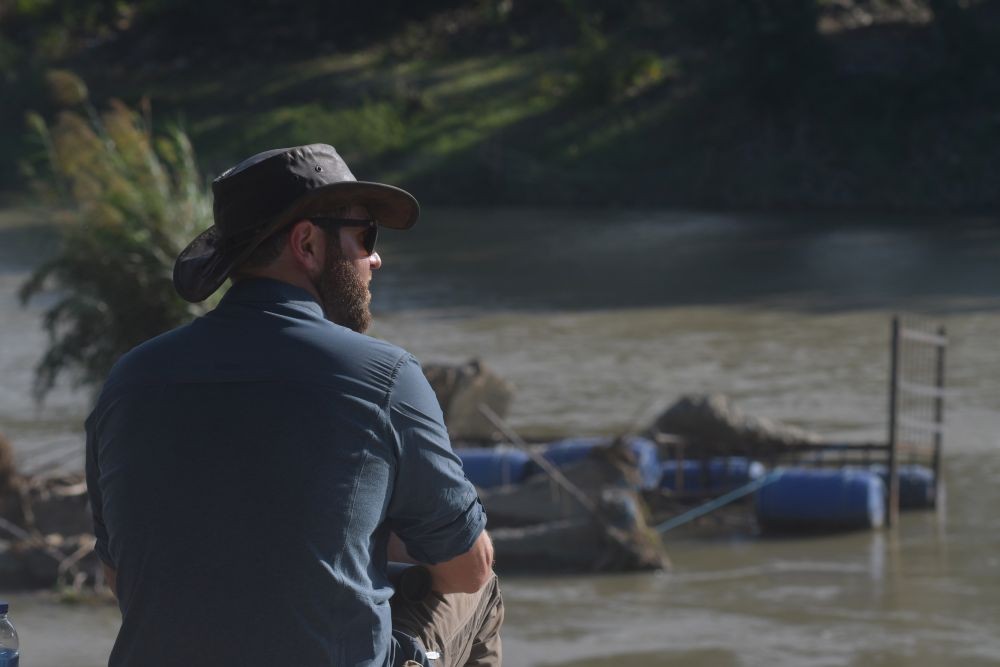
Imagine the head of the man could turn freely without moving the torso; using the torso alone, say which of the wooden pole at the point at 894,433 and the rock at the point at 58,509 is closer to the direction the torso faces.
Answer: the wooden pole

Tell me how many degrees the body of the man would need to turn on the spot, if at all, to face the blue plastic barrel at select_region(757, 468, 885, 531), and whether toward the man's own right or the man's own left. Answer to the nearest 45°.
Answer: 0° — they already face it

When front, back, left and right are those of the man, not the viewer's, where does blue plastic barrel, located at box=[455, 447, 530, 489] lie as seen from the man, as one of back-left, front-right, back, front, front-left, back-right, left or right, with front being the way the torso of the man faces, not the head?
front-left

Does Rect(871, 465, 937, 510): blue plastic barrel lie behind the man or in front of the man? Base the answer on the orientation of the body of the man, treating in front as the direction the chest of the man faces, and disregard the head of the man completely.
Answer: in front

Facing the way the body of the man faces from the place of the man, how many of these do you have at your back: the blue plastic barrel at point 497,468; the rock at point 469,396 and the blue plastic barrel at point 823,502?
0

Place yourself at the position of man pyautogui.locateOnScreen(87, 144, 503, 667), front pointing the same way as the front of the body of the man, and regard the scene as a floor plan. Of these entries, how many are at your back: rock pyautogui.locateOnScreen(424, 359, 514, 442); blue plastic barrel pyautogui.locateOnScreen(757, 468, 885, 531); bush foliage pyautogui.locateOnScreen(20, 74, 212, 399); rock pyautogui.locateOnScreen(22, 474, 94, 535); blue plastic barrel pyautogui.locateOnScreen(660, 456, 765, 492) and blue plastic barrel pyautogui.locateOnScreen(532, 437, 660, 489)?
0

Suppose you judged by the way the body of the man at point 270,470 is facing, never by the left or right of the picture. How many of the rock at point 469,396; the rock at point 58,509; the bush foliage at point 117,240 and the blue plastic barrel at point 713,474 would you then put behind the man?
0

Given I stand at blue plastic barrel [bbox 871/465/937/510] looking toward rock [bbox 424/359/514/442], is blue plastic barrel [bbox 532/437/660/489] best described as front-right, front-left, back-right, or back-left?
front-left

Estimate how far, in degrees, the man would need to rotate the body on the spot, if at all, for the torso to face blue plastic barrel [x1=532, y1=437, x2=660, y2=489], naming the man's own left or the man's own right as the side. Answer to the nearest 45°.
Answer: approximately 45° to the man's own left

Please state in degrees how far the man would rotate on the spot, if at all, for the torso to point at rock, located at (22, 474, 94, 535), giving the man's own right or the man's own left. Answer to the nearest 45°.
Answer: approximately 45° to the man's own left

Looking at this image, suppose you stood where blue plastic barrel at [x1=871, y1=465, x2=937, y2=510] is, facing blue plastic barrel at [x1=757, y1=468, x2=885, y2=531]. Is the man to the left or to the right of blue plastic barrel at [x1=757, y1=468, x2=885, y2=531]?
left

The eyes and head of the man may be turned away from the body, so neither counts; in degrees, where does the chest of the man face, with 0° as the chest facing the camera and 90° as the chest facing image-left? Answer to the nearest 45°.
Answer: approximately 225°

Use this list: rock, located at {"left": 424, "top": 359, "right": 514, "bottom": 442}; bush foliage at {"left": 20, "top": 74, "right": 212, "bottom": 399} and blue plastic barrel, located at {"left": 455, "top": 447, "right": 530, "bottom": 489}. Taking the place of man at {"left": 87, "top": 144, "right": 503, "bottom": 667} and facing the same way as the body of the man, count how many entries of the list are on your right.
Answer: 0

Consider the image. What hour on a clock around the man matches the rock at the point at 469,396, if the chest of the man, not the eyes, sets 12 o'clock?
The rock is roughly at 11 o'clock from the man.

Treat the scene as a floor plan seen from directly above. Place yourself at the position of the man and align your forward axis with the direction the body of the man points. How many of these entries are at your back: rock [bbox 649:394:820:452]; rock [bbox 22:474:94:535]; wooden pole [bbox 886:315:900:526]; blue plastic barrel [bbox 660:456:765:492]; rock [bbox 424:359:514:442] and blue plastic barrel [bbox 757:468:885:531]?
0

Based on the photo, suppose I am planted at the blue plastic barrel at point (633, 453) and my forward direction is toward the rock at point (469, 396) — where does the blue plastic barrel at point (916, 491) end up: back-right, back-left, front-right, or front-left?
back-right

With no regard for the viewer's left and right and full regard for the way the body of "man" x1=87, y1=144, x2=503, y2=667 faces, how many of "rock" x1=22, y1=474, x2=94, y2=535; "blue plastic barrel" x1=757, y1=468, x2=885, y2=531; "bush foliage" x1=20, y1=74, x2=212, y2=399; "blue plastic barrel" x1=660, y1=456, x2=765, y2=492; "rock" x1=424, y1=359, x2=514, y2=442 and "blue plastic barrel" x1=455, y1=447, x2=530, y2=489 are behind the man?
0
